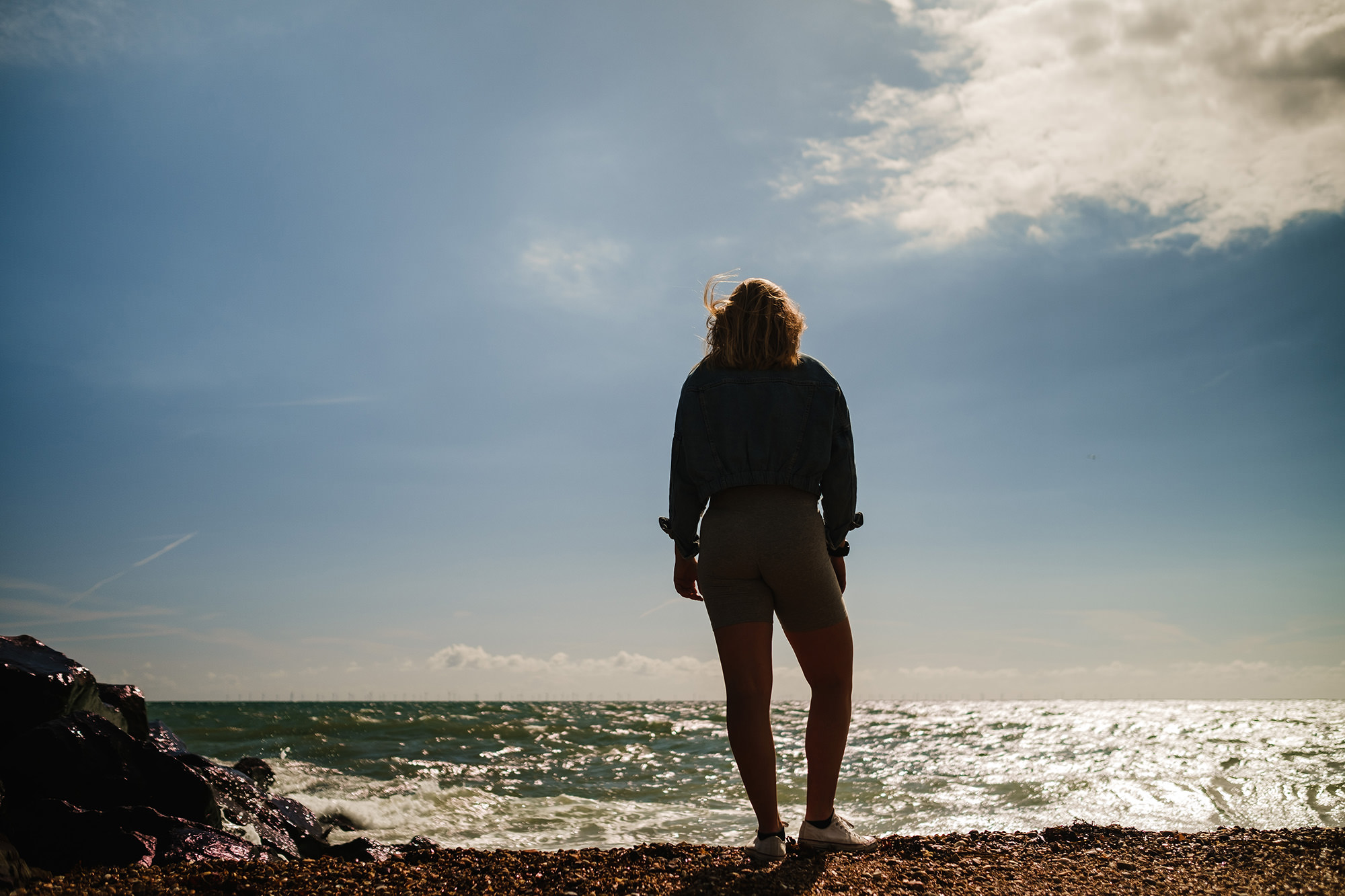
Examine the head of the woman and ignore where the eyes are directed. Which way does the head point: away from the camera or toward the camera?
away from the camera

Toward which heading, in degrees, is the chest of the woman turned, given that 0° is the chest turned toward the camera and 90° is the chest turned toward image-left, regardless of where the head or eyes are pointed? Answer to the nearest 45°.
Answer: approximately 180°

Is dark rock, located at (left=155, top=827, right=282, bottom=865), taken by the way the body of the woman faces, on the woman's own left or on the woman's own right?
on the woman's own left

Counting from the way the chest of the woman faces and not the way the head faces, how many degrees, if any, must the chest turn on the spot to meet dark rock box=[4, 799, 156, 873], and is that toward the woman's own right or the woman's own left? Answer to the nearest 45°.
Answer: approximately 90° to the woman's own left

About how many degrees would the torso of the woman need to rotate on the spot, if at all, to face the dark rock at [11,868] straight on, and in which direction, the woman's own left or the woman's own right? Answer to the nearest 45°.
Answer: approximately 90° to the woman's own left

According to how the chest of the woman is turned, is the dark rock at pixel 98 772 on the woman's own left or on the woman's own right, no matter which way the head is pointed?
on the woman's own left
